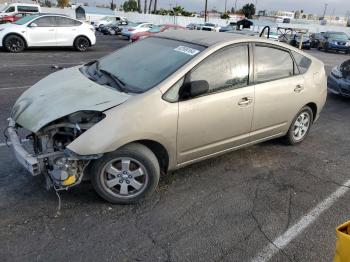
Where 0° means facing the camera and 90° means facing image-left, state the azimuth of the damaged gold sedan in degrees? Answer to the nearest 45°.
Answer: approximately 45°

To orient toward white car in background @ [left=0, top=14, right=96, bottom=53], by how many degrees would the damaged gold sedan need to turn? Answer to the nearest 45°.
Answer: approximately 90° to its right
